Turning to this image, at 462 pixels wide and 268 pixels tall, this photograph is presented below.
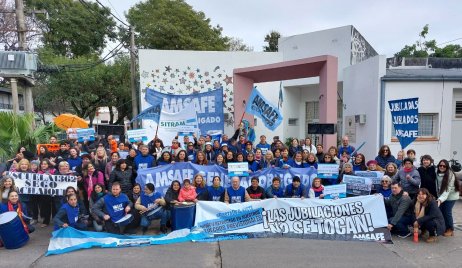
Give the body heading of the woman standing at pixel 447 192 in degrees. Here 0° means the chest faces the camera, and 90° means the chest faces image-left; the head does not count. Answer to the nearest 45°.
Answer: approximately 45°

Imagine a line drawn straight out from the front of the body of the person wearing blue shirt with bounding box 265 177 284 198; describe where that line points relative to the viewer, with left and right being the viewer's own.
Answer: facing the viewer

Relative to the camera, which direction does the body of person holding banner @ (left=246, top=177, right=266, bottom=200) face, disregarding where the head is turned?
toward the camera

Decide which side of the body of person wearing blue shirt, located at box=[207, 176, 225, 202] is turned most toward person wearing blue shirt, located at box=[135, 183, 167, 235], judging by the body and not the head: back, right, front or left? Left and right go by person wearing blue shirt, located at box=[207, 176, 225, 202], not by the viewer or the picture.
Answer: right

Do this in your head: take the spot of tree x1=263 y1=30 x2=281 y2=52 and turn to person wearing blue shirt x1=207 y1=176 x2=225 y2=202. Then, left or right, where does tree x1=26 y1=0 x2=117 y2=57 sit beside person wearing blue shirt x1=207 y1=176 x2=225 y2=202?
right

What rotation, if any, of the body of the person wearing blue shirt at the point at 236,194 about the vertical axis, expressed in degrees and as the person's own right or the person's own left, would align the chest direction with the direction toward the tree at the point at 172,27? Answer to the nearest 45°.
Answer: approximately 180°

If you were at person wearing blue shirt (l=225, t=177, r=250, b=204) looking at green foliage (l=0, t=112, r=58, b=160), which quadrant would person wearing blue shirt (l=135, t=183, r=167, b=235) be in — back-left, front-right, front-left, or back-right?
front-left

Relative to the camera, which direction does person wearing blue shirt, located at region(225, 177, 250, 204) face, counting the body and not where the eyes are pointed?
toward the camera

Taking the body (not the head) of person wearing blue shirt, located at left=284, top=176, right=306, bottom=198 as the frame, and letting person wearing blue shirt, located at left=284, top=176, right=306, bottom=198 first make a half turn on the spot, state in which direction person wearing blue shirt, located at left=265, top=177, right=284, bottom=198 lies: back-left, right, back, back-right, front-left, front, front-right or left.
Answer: left

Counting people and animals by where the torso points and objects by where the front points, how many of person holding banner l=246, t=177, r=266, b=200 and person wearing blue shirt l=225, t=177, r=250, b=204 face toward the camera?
2

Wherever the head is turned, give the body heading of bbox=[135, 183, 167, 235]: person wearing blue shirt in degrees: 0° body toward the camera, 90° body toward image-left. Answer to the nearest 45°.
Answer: approximately 0°
